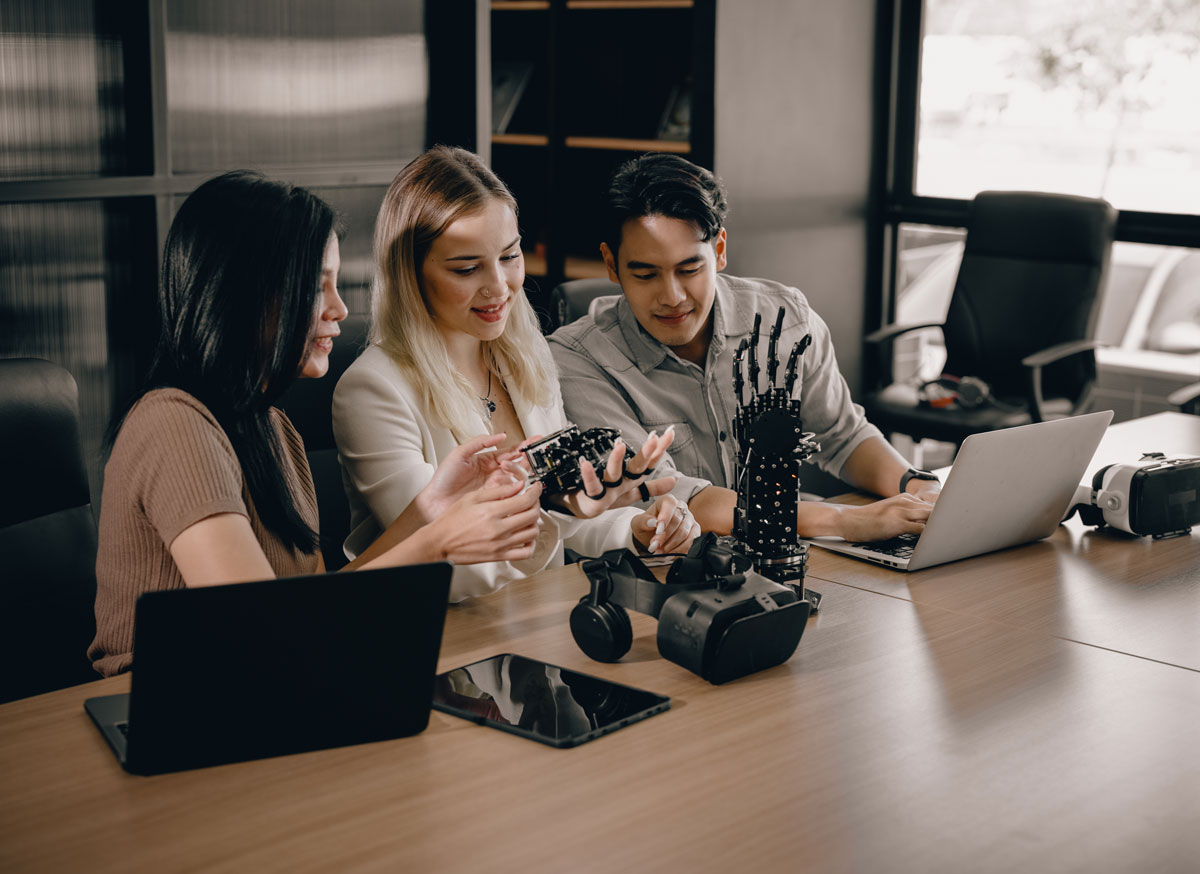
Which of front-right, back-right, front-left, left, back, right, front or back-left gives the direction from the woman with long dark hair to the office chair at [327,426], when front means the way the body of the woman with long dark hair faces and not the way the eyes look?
left

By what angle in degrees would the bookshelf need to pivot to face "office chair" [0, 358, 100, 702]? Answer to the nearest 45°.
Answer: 0° — it already faces it

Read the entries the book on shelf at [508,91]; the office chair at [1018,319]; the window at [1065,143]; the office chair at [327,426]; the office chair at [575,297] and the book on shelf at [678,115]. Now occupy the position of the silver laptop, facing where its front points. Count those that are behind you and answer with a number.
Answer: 0

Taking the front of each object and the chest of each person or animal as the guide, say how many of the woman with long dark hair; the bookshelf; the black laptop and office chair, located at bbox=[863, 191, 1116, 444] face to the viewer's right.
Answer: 1

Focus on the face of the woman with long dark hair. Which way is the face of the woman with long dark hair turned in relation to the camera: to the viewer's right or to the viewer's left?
to the viewer's right

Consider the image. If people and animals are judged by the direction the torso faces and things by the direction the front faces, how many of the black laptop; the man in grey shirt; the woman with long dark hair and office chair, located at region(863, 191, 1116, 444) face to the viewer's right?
1

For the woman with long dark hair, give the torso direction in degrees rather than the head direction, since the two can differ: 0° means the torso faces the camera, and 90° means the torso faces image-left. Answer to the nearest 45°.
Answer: approximately 270°

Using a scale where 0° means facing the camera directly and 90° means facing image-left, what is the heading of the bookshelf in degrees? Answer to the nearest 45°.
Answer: approximately 0°

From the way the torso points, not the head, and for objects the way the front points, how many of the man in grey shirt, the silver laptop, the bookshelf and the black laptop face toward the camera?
2

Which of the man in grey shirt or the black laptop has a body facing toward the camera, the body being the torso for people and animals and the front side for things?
the man in grey shirt

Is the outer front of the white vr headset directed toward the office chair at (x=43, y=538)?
no

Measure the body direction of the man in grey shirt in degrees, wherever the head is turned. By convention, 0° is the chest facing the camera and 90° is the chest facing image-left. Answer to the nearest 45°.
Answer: approximately 0°

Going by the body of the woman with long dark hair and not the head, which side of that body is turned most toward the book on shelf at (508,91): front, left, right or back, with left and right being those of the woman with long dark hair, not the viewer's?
left

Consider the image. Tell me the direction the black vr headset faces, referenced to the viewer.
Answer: facing the viewer and to the right of the viewer

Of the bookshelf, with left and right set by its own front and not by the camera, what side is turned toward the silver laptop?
front

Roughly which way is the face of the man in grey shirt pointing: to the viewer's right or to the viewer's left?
to the viewer's left

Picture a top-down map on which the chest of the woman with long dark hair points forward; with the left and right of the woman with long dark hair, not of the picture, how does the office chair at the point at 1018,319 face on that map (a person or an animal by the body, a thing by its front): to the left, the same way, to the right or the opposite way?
the opposite way

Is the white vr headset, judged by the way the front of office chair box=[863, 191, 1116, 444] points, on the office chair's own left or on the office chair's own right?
on the office chair's own left
